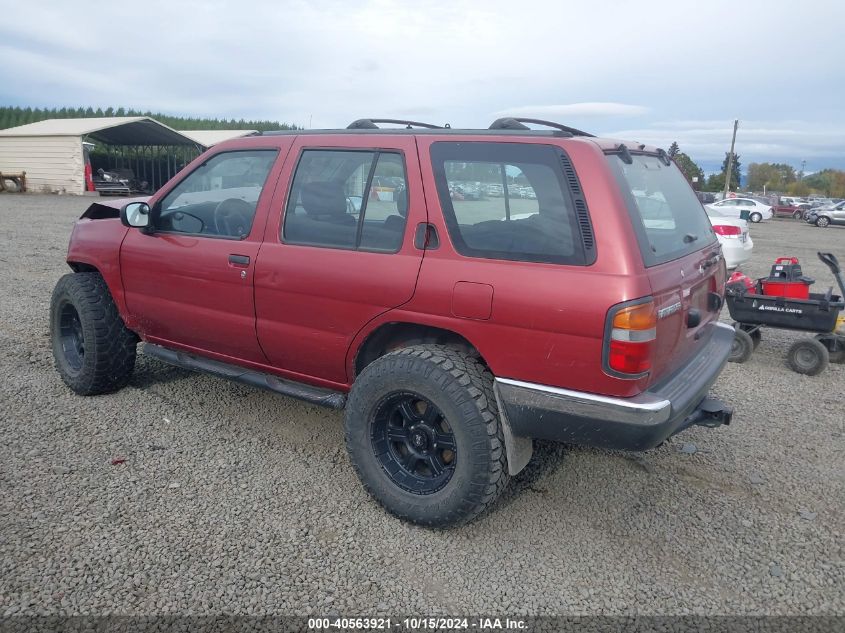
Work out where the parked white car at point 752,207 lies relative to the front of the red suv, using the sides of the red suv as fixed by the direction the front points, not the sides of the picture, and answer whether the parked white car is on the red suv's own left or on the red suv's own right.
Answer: on the red suv's own right

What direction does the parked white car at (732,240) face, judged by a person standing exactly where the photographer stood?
facing away from the viewer and to the left of the viewer

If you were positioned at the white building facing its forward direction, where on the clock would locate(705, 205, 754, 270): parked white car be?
The parked white car is roughly at 1 o'clock from the white building.

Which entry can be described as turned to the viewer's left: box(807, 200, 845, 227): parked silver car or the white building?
the parked silver car

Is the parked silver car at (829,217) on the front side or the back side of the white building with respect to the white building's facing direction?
on the front side

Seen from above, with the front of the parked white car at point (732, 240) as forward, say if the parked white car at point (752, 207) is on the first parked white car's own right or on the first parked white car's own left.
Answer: on the first parked white car's own right

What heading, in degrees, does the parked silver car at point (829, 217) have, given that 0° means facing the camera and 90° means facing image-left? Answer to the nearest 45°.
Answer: approximately 90°

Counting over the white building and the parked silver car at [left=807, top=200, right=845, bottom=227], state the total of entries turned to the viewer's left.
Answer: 1

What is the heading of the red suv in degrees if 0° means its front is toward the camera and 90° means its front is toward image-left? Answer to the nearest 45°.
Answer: approximately 135°

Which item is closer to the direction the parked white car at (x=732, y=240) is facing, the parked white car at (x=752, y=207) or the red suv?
the parked white car

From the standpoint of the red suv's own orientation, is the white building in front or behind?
in front

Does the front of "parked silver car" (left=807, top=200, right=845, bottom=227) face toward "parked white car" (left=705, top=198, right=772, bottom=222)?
yes
